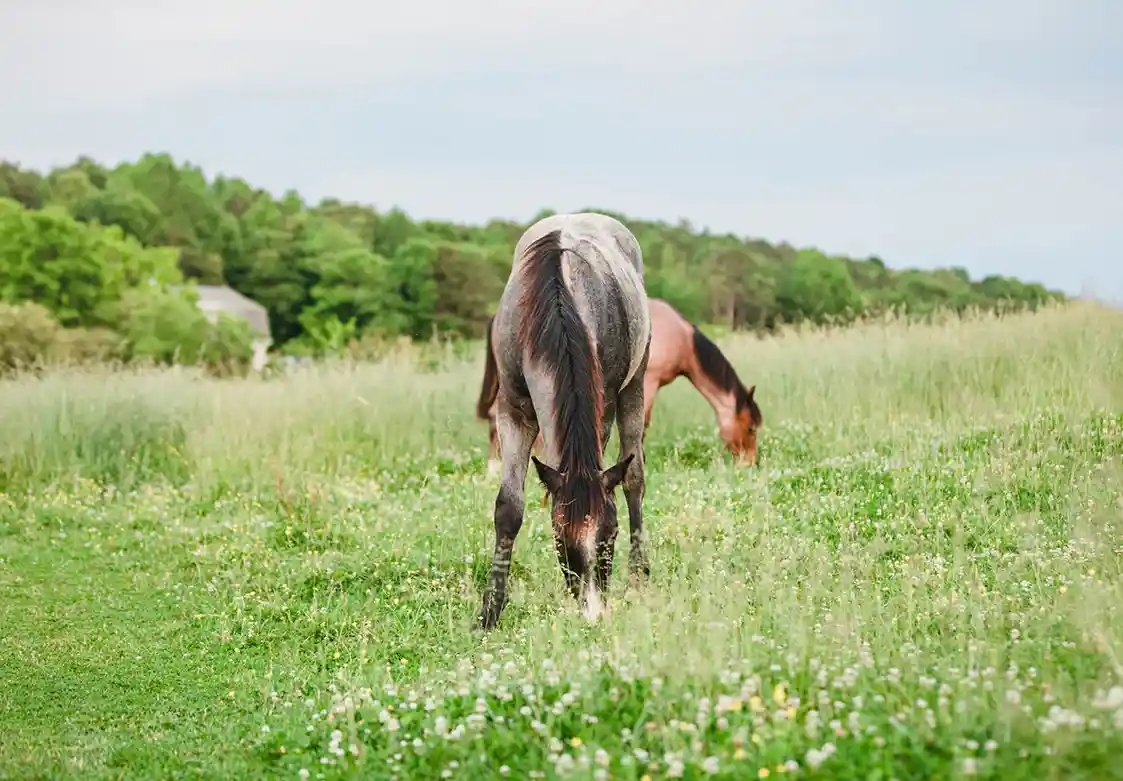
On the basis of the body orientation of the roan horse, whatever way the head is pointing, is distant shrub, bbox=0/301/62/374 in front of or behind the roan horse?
behind

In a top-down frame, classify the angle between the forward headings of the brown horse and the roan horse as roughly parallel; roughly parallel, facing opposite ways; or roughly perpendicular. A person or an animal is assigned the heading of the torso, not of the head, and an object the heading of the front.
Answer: roughly perpendicular

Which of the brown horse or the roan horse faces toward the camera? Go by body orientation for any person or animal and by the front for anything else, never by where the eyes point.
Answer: the roan horse

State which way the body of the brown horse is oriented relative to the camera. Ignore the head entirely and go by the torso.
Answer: to the viewer's right

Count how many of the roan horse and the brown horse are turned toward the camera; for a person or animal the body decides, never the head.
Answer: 1

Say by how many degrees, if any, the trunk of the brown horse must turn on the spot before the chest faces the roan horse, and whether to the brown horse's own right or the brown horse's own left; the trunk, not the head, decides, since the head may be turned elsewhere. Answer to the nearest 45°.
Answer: approximately 90° to the brown horse's own right

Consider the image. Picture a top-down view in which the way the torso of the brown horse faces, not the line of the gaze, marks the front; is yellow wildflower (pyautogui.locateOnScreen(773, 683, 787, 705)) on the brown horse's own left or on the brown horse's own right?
on the brown horse's own right

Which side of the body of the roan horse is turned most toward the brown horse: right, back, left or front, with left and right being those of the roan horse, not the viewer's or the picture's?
back

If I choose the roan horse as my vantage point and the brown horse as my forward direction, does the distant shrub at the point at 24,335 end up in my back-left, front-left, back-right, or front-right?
front-left

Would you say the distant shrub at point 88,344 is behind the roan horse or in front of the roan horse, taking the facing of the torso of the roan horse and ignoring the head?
behind

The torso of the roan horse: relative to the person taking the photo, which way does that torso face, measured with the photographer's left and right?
facing the viewer
